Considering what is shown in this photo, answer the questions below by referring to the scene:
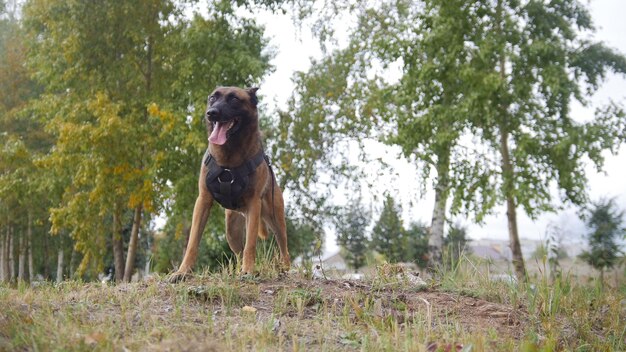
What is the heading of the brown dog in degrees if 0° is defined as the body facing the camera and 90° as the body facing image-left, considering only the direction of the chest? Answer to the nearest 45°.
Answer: approximately 45°

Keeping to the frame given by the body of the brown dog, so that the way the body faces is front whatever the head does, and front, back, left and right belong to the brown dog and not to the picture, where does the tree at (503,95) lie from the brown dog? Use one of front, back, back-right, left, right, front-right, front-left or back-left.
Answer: back

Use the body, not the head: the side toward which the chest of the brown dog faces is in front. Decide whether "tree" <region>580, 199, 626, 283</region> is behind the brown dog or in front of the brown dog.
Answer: behind

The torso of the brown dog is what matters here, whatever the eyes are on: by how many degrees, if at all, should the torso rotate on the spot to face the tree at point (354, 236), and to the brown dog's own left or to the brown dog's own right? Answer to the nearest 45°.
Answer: approximately 135° to the brown dog's own right

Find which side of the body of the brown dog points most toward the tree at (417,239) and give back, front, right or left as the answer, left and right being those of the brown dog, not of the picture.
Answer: back
